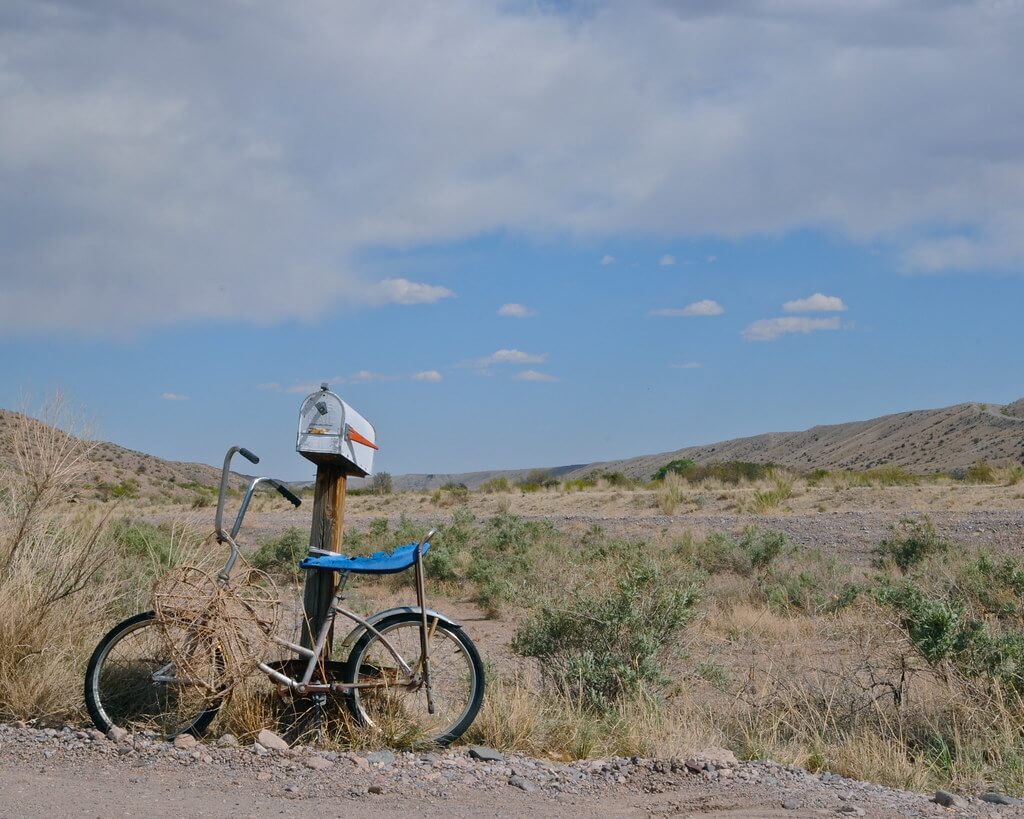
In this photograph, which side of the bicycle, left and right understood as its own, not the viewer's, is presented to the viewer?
left

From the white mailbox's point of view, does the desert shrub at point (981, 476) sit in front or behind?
behind

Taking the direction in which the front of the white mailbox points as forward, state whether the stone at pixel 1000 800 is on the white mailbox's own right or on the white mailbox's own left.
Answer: on the white mailbox's own left

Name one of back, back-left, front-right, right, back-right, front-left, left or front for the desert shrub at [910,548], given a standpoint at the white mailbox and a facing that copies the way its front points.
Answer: back

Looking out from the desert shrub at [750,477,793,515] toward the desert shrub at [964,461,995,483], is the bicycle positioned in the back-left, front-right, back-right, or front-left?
back-right

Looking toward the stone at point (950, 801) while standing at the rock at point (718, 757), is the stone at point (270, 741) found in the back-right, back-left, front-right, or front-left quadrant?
back-right

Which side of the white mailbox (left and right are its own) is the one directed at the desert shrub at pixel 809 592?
back

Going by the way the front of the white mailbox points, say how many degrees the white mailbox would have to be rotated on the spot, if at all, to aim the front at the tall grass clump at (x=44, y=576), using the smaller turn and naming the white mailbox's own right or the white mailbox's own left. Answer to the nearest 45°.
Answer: approximately 90° to the white mailbox's own right
